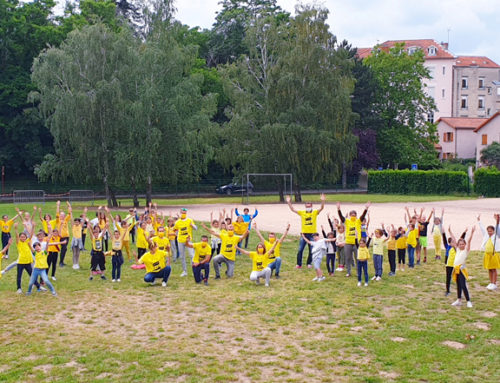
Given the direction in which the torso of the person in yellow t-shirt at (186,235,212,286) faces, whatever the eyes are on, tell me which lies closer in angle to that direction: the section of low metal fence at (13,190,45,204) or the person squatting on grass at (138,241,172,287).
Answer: the person squatting on grass

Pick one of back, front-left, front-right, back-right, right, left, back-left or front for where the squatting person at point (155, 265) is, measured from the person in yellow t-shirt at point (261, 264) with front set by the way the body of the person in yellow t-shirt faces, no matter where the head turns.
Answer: right

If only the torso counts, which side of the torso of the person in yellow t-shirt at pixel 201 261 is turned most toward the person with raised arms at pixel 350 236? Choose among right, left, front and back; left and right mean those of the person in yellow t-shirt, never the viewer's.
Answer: left

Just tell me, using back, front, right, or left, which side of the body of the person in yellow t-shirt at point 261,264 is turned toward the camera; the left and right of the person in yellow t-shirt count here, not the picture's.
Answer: front

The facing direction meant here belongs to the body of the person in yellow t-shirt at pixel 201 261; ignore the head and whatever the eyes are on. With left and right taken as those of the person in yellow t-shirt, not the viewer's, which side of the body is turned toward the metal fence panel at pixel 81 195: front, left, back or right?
back

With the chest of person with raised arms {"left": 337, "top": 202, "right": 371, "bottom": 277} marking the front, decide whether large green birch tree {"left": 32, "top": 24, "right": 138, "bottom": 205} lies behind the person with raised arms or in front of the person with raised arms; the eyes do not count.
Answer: behind
